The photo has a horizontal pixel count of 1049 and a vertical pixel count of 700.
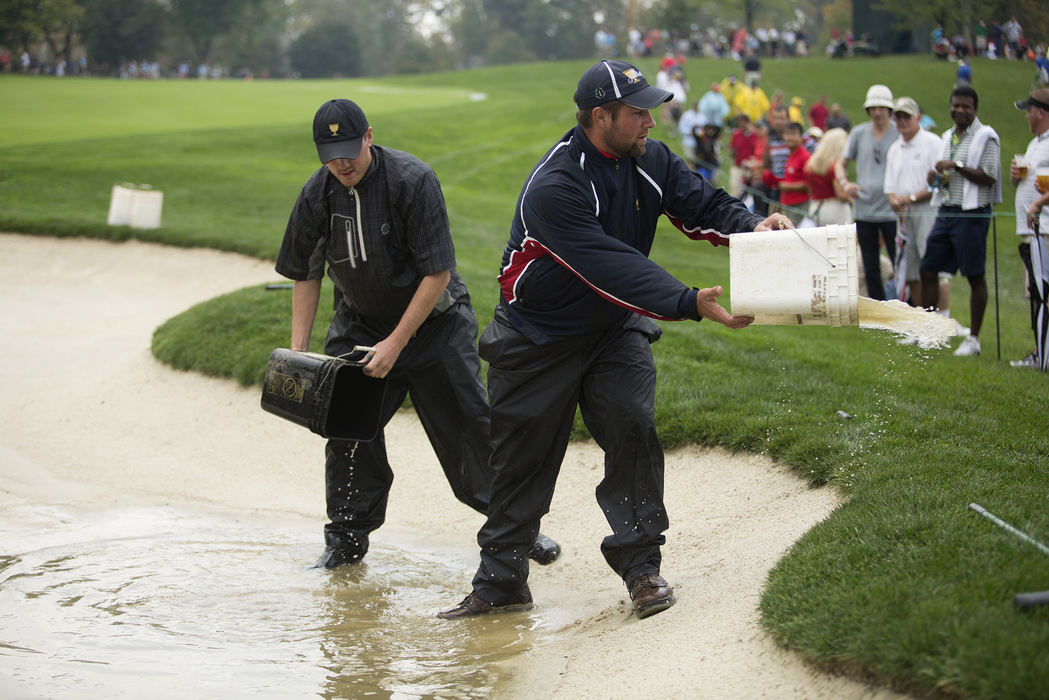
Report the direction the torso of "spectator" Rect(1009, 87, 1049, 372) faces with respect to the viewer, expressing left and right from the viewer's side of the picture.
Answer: facing to the left of the viewer

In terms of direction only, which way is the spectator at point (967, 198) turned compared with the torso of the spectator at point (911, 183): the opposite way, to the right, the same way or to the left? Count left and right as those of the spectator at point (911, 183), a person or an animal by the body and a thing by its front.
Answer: the same way

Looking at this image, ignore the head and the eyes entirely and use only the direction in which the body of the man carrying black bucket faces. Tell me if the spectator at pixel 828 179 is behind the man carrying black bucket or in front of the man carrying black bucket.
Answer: behind

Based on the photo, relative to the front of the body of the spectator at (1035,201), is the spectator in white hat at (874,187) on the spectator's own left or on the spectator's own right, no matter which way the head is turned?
on the spectator's own right

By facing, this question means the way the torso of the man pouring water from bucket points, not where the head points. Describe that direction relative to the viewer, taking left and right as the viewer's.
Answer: facing the viewer and to the right of the viewer

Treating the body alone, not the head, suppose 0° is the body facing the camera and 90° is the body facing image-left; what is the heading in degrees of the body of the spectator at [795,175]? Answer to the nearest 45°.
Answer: approximately 45°

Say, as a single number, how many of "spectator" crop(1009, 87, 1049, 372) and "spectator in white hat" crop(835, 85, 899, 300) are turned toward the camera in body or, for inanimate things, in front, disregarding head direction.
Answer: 1

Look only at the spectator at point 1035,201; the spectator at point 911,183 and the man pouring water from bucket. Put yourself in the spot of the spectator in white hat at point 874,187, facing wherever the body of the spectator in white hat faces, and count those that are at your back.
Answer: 0

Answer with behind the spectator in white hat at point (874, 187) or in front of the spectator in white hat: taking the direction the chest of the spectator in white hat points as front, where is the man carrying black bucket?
in front

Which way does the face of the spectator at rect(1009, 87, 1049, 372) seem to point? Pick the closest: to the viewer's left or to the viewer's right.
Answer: to the viewer's left

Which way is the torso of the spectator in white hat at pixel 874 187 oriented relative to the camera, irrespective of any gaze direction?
toward the camera

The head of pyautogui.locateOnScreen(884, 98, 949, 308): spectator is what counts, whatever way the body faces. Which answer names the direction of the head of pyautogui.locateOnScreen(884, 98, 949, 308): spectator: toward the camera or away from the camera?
toward the camera

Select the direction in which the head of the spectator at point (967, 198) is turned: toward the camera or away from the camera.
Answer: toward the camera
